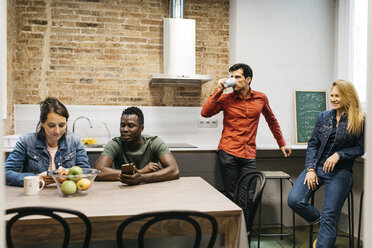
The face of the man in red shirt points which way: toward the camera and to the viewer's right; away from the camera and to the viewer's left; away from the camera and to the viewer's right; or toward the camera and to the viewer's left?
toward the camera and to the viewer's left

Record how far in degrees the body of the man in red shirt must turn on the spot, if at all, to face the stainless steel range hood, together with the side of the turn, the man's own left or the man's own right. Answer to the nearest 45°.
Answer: approximately 135° to the man's own right

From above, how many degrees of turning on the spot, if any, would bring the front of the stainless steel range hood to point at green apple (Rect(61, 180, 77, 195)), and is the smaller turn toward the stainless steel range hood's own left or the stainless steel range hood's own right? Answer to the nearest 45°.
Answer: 0° — it already faces it

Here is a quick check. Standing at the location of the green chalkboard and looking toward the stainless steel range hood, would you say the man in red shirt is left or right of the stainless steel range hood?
left

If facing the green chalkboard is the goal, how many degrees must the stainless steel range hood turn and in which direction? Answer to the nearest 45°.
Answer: approximately 90° to its left

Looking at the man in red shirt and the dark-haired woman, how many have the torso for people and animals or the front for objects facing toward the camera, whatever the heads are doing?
2

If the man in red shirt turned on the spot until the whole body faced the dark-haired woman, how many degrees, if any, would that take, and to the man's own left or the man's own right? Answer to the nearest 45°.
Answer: approximately 45° to the man's own right

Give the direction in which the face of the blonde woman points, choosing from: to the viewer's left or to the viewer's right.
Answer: to the viewer's left

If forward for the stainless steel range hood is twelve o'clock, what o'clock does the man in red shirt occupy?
The man in red shirt is roughly at 11 o'clock from the stainless steel range hood.

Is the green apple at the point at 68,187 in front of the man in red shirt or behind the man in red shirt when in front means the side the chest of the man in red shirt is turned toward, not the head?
in front

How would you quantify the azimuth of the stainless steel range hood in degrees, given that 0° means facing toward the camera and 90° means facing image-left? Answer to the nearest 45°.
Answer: approximately 0°
